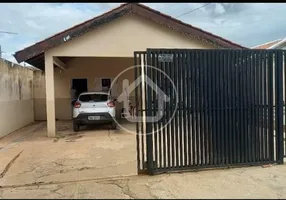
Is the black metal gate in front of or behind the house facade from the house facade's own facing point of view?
in front

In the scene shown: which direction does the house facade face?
toward the camera
